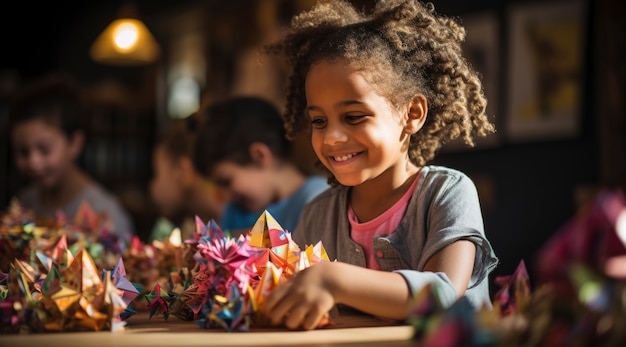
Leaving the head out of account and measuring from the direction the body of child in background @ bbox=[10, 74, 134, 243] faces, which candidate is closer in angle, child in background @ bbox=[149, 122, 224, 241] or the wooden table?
the wooden table

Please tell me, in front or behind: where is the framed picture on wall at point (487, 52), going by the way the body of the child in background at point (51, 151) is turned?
behind

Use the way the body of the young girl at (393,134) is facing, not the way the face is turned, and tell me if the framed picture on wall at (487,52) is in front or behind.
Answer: behind

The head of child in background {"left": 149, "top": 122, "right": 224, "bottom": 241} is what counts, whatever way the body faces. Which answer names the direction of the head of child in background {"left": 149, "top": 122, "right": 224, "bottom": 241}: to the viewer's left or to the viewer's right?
to the viewer's left

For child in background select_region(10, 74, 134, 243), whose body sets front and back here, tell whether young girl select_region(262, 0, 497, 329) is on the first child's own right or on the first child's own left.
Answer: on the first child's own left

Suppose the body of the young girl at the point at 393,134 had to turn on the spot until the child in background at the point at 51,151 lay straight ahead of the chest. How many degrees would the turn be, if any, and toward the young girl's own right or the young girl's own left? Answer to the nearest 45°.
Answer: approximately 90° to the young girl's own right
